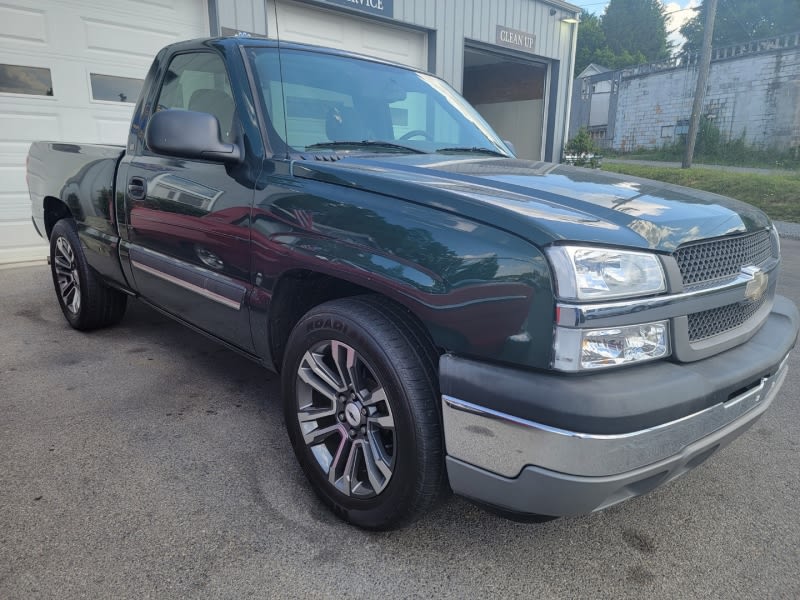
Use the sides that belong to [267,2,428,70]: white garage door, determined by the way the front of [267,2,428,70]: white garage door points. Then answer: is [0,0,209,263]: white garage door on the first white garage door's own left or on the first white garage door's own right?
on the first white garage door's own right

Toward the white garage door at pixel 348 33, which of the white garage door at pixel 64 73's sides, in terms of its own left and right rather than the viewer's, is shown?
left

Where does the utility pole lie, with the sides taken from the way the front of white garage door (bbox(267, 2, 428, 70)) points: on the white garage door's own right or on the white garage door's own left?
on the white garage door's own left

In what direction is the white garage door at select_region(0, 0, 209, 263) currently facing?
toward the camera

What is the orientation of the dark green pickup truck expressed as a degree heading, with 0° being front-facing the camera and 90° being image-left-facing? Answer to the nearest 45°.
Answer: approximately 315°

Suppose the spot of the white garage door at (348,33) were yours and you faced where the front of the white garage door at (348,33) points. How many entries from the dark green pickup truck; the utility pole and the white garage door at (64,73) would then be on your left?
1

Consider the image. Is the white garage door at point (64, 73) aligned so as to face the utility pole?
no

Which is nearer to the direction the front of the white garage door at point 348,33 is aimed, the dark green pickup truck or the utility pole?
the dark green pickup truck

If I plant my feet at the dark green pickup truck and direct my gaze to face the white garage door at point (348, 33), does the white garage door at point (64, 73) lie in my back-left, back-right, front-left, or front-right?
front-left

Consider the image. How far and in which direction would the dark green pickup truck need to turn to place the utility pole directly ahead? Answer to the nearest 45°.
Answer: approximately 90° to its left

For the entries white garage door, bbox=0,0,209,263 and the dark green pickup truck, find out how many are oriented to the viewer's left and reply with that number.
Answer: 0

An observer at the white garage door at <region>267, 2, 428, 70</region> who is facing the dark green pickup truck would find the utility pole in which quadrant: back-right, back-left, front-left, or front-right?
back-left

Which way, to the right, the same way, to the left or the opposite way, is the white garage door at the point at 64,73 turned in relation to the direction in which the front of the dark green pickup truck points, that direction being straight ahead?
the same way

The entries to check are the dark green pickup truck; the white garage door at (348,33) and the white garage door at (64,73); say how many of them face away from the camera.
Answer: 0

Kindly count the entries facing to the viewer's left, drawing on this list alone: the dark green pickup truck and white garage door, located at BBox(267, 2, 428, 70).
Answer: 0

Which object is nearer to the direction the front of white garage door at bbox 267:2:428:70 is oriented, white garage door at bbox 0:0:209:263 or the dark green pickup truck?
the dark green pickup truck

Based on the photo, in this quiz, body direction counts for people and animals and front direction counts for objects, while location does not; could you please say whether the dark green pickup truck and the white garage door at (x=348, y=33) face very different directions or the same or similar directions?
same or similar directions

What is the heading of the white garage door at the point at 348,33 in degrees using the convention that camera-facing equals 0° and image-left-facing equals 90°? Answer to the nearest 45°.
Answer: approximately 315°

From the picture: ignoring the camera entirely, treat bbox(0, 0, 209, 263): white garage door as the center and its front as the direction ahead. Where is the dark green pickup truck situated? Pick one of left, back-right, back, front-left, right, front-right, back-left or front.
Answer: front
